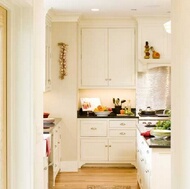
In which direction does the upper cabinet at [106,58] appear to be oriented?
toward the camera

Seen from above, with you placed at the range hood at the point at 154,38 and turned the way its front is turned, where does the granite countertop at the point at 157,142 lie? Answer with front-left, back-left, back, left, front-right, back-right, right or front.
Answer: front

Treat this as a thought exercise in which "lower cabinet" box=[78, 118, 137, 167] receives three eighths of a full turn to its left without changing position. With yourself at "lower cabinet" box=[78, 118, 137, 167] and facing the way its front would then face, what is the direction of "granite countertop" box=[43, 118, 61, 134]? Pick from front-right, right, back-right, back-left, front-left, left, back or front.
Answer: back

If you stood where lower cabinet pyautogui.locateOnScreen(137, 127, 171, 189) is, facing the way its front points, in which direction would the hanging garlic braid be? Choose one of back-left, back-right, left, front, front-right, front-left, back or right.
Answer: front-right

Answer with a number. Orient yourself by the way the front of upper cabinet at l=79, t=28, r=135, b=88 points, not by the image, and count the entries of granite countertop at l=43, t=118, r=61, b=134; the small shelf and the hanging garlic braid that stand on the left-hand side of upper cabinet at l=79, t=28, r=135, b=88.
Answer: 1

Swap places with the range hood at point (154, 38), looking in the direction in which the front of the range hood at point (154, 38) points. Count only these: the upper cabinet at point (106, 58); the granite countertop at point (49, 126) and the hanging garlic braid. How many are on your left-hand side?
0

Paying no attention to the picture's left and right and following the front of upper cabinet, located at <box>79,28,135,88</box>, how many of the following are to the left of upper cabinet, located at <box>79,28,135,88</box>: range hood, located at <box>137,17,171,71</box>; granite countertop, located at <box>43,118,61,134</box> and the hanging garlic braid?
1

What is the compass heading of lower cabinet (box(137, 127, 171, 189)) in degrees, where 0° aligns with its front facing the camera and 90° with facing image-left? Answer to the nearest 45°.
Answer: approximately 90°
